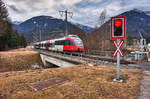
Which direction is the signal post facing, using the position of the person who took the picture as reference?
facing the viewer
